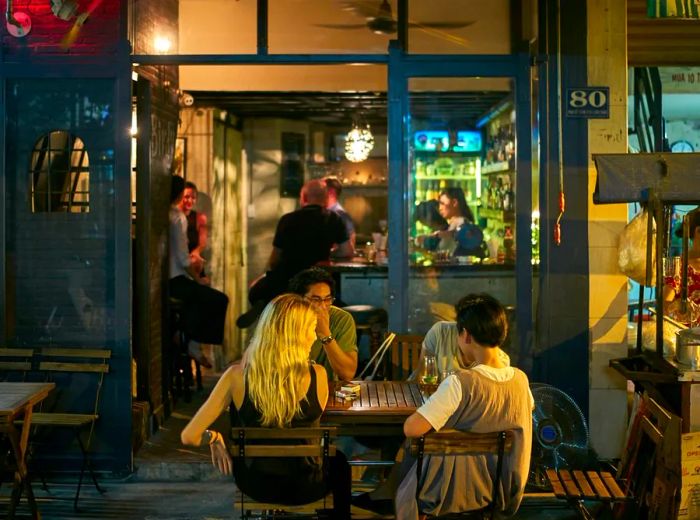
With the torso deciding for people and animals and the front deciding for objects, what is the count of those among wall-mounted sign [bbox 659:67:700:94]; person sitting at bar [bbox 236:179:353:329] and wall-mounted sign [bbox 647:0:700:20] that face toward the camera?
2

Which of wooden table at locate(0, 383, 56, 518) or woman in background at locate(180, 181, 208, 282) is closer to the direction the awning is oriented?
the wooden table

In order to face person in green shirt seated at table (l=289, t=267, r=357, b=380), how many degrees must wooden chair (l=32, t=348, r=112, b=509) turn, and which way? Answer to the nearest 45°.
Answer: approximately 90° to its left

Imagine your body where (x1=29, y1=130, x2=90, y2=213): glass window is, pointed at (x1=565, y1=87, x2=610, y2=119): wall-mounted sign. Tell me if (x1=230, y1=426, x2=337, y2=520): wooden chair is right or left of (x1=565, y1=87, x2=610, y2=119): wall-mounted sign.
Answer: right

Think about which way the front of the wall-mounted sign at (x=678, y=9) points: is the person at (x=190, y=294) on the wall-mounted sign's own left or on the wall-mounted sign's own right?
on the wall-mounted sign's own right

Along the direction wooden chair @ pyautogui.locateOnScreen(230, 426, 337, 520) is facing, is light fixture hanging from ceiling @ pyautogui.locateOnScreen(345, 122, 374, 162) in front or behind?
in front

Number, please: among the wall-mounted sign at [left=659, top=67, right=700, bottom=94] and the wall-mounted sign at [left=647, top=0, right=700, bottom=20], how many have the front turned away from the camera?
0

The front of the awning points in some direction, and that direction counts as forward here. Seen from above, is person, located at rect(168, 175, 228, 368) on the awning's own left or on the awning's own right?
on the awning's own right

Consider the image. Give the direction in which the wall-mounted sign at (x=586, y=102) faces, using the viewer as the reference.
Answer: facing the viewer

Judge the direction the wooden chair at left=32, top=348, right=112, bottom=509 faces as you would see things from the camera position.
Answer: facing the viewer and to the left of the viewer

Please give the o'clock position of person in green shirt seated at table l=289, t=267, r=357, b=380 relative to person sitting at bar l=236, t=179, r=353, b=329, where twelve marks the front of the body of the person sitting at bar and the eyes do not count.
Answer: The person in green shirt seated at table is roughly at 6 o'clock from the person sitting at bar.

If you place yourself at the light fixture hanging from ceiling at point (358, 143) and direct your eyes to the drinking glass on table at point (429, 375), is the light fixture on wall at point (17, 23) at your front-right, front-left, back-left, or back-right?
front-right

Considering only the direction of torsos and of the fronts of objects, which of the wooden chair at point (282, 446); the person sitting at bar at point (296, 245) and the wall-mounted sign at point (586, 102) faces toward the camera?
the wall-mounted sign

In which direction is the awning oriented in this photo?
toward the camera

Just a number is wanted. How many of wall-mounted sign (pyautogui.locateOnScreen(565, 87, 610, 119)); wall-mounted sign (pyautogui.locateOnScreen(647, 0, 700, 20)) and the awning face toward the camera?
3

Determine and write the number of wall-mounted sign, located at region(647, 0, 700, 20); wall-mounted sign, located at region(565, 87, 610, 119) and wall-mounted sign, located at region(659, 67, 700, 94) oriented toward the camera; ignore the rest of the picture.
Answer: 3

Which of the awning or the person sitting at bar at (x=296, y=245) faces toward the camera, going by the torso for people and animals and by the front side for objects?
the awning

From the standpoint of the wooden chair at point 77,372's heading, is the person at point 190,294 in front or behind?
behind

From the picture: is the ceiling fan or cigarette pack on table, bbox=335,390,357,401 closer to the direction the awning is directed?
the cigarette pack on table

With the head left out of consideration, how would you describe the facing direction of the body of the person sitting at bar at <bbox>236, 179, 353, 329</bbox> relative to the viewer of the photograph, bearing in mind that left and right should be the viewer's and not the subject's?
facing away from the viewer

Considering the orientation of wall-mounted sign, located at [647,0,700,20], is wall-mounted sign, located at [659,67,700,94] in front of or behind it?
behind

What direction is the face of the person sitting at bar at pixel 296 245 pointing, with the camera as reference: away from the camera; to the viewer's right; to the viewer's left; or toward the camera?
away from the camera
